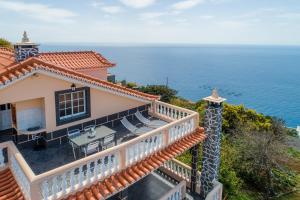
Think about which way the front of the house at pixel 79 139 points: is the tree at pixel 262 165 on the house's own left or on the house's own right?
on the house's own left

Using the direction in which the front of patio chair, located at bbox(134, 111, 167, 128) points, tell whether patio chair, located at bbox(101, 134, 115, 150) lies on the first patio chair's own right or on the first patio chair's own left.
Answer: on the first patio chair's own right

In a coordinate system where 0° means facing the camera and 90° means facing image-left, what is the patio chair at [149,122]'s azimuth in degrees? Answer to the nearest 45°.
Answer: approximately 270°

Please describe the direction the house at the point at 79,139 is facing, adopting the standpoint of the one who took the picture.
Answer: facing the viewer and to the right of the viewer

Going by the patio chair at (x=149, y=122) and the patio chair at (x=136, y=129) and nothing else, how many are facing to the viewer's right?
2

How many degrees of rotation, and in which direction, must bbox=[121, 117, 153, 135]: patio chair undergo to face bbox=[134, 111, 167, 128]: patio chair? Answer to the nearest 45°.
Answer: approximately 45° to its left

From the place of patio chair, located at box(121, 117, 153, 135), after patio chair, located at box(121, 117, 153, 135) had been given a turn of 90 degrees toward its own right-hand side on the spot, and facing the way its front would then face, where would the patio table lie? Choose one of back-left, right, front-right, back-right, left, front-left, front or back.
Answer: front-right

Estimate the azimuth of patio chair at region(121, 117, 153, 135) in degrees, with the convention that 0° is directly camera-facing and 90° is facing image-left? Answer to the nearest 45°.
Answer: approximately 270°
